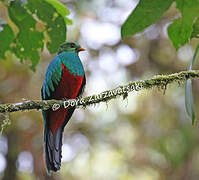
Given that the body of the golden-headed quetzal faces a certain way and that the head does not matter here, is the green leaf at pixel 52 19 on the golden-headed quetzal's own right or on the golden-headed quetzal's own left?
on the golden-headed quetzal's own right

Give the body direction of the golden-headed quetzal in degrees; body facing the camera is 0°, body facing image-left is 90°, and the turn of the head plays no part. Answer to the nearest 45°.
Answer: approximately 315°
